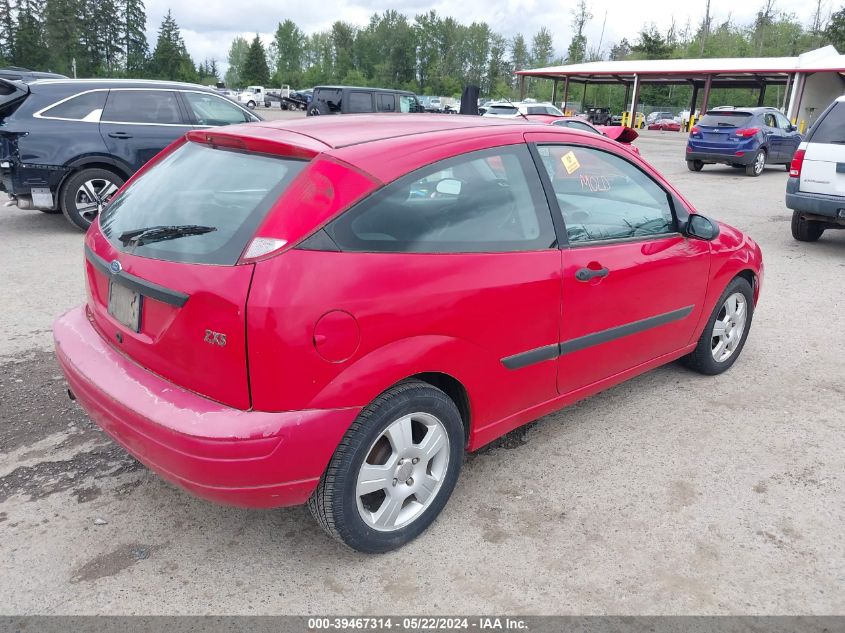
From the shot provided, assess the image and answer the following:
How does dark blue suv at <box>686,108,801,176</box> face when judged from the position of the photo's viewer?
facing away from the viewer and to the right of the viewer

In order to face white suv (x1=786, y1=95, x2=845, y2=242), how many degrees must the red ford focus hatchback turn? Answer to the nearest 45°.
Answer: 0° — it already faces it

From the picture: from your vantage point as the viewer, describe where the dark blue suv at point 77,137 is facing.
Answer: facing to the right of the viewer

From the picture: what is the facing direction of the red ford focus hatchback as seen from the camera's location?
facing away from the viewer and to the right of the viewer

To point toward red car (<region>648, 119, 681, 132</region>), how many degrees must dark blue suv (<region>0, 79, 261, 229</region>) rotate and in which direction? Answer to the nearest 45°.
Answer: approximately 45° to its left

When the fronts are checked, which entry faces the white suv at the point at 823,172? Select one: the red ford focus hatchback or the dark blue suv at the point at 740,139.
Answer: the red ford focus hatchback

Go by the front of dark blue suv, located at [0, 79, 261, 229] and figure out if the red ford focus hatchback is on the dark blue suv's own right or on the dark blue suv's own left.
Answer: on the dark blue suv's own right

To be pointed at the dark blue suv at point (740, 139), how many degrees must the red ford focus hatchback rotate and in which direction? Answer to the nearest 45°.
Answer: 0° — it already faces it
